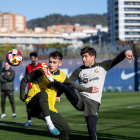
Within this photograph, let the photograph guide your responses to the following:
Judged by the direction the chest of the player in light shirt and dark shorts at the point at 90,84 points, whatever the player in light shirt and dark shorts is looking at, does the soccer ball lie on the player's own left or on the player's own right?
on the player's own right

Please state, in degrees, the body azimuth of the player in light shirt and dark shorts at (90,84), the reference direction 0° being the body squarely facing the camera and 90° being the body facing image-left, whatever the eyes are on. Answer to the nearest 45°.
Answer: approximately 45°

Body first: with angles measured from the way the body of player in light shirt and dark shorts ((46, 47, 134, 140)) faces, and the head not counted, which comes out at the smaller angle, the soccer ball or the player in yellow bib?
the player in yellow bib

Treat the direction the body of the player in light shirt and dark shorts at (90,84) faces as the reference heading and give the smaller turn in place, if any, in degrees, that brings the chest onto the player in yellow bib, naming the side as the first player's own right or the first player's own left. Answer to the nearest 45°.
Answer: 0° — they already face them
